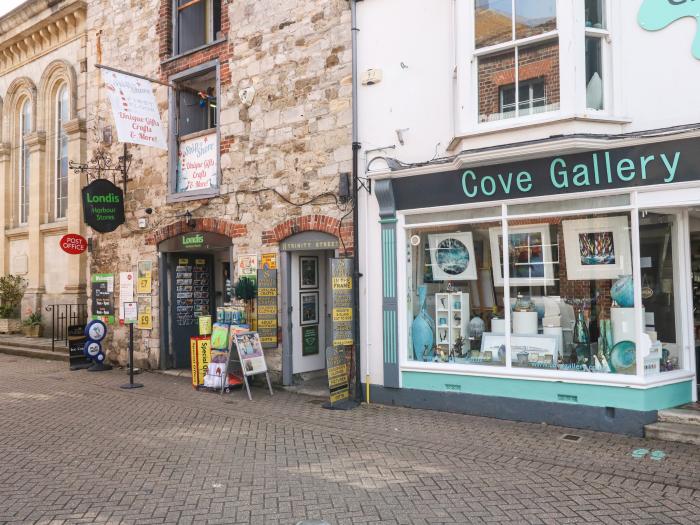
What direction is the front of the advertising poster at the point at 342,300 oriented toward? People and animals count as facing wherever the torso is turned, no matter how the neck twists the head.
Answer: toward the camera

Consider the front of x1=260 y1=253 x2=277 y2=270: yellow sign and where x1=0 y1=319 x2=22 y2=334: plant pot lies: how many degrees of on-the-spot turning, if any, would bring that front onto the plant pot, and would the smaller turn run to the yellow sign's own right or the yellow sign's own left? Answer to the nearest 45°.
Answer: approximately 135° to the yellow sign's own right

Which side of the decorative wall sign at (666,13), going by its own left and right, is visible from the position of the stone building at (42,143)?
right

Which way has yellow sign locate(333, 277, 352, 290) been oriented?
toward the camera

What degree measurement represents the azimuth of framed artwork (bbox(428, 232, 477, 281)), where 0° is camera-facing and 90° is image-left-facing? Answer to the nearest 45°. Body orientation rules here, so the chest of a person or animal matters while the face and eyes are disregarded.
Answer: approximately 0°

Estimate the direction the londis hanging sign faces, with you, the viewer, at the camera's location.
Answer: facing the viewer

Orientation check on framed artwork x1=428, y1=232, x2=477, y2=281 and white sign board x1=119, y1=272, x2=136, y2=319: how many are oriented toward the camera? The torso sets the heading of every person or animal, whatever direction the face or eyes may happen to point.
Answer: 2

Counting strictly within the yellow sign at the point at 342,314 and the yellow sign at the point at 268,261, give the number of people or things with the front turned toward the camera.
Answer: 2

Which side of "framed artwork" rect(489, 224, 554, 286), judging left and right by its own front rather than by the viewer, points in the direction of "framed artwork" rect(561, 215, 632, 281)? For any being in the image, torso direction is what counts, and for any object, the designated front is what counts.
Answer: left

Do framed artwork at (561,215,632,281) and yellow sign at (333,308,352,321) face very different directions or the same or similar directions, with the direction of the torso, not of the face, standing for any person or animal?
same or similar directions
